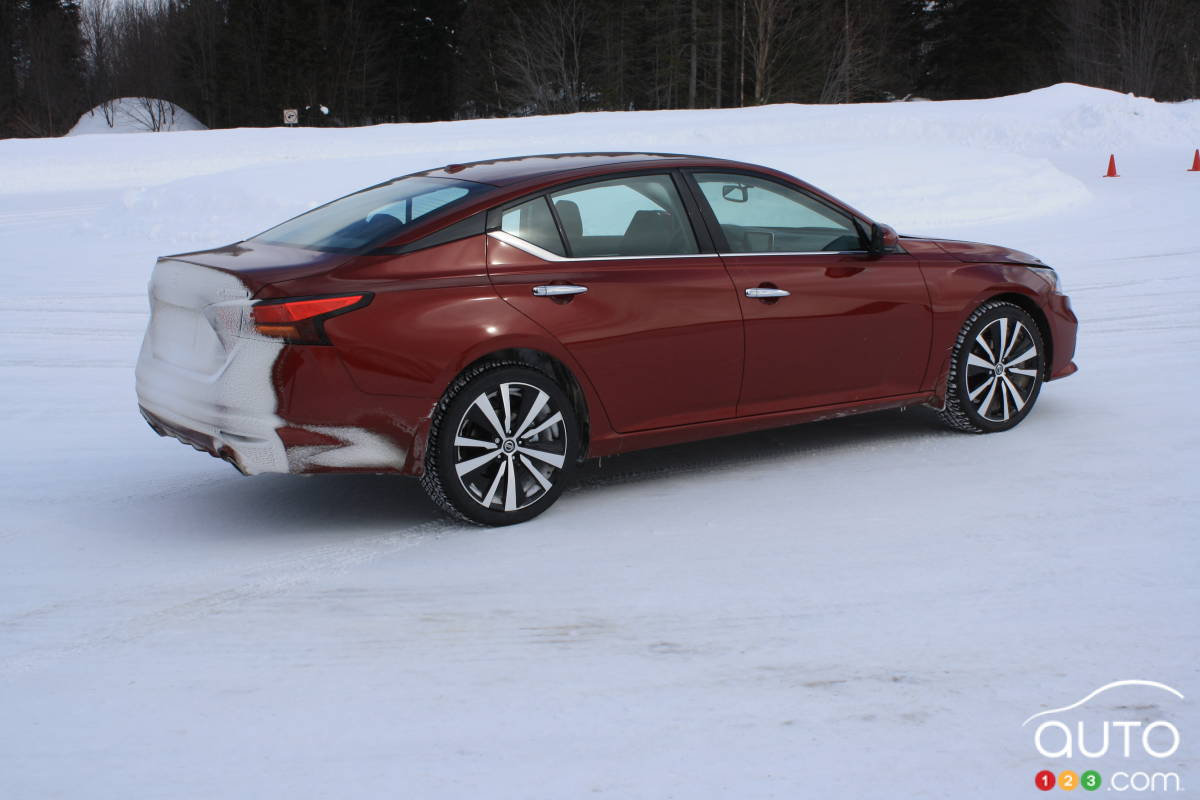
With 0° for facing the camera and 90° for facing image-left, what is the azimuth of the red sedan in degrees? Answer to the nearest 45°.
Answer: approximately 225°
